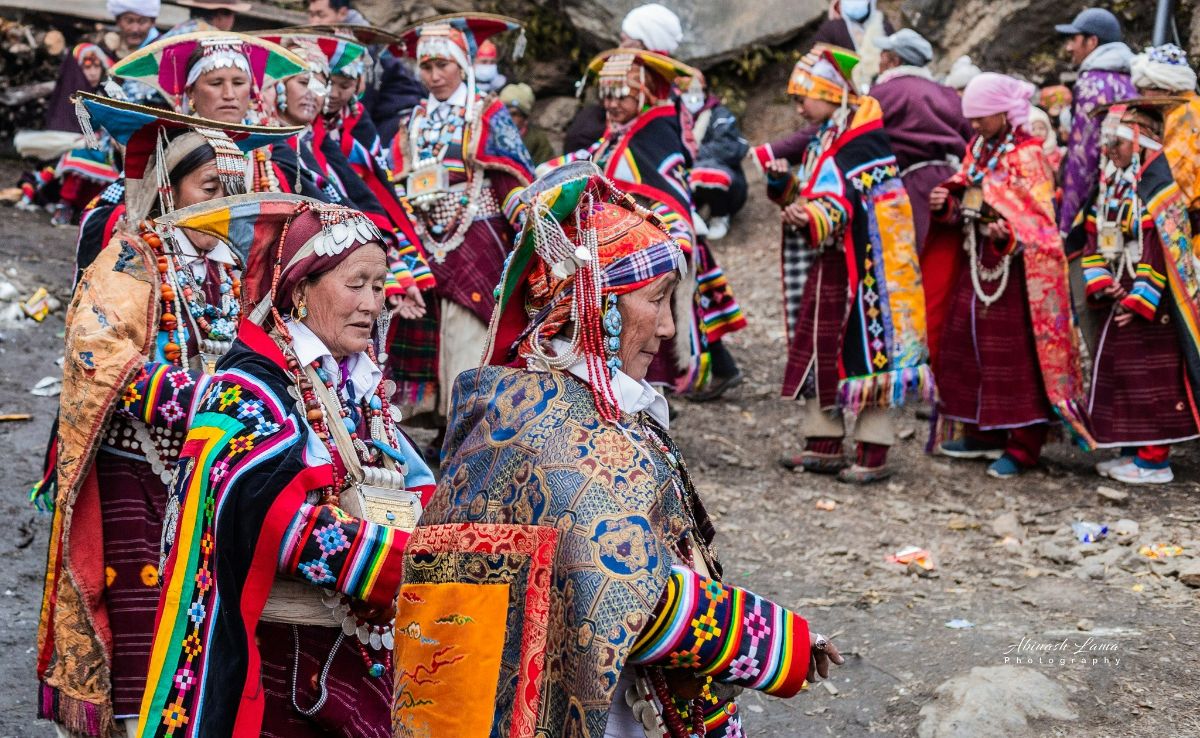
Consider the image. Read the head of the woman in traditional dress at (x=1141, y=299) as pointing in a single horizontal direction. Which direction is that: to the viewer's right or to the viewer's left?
to the viewer's left

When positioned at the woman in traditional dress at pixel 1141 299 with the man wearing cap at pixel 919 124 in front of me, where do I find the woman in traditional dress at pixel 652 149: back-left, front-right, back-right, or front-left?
front-left

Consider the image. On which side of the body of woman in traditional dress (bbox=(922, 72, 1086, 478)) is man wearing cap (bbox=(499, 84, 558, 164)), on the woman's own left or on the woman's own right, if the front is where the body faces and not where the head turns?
on the woman's own right

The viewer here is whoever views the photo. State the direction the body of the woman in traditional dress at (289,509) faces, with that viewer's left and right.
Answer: facing the viewer and to the right of the viewer

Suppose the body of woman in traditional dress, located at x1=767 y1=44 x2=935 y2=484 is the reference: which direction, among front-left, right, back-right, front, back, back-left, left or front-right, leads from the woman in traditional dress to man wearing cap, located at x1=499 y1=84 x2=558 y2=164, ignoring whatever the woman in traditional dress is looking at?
front-right

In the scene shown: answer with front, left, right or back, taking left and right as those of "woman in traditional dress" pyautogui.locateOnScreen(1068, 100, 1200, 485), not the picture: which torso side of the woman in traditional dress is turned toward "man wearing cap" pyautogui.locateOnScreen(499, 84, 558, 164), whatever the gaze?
right

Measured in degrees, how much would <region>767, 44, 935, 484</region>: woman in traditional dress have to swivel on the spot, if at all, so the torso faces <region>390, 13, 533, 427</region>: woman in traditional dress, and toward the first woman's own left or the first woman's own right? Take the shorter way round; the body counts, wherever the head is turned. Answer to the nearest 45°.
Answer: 0° — they already face them

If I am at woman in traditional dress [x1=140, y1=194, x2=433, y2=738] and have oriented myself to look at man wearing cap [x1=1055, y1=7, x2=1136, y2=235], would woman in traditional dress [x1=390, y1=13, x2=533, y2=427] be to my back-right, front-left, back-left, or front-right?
front-left

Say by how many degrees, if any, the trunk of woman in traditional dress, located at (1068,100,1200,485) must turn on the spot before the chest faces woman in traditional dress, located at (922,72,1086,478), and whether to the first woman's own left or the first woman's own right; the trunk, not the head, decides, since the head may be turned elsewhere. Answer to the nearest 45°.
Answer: approximately 45° to the first woman's own right

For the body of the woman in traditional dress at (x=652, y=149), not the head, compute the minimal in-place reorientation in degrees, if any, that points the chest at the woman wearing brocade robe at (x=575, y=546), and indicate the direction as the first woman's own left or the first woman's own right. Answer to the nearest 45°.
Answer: approximately 45° to the first woman's own left

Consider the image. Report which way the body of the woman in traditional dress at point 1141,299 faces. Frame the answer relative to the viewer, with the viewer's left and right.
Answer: facing the viewer and to the left of the viewer
